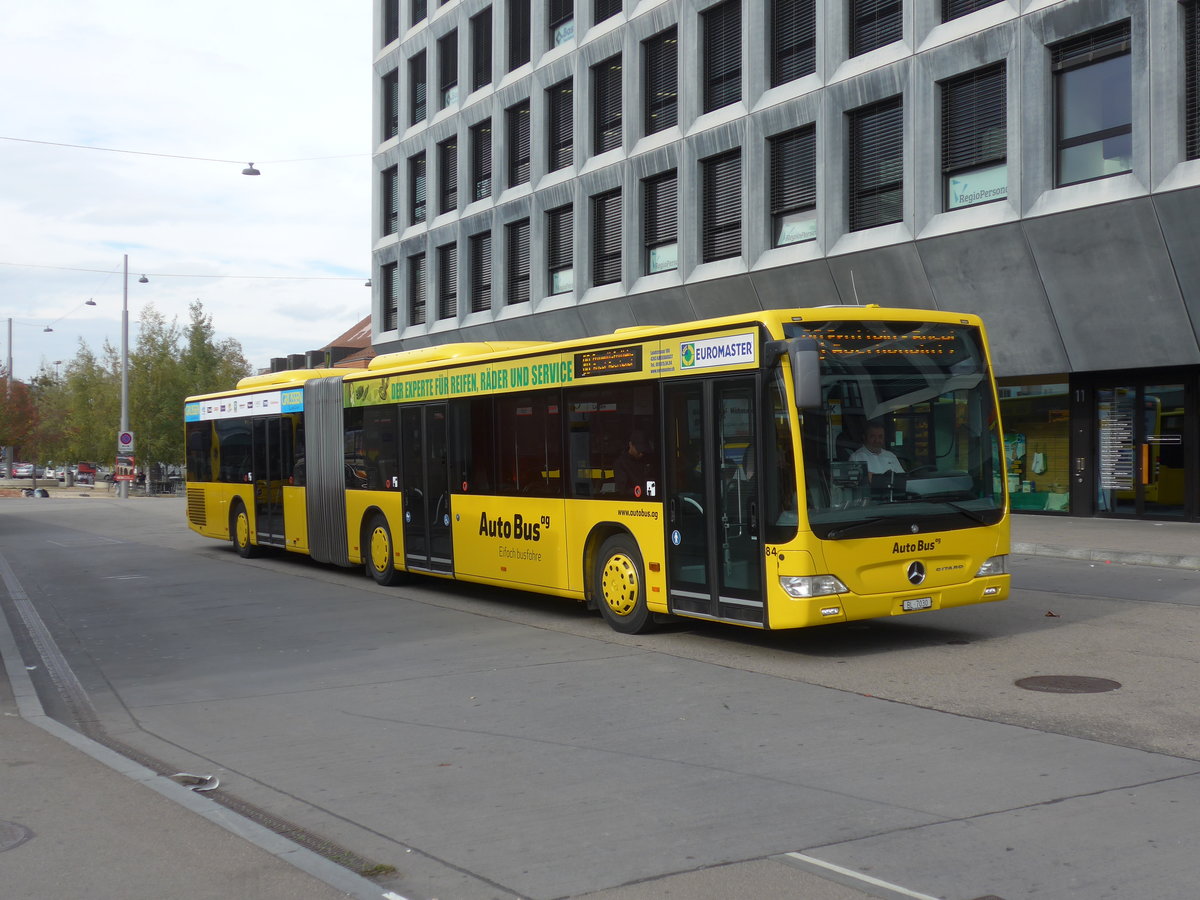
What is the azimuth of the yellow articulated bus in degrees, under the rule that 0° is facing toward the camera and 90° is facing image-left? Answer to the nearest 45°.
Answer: approximately 315°

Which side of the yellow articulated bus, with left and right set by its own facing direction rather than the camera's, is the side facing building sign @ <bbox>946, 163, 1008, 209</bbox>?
left

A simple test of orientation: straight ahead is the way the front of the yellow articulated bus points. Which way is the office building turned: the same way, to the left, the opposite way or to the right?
to the right

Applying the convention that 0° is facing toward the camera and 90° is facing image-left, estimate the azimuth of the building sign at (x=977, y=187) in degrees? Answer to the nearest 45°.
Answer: approximately 45°

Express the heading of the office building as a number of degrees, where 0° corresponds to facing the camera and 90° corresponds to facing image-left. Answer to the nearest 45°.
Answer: approximately 45°

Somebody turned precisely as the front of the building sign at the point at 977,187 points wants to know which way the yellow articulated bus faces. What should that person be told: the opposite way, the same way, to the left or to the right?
to the left

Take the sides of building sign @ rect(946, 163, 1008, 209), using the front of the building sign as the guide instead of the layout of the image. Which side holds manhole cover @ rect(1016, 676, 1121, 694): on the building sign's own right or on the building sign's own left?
on the building sign's own left
